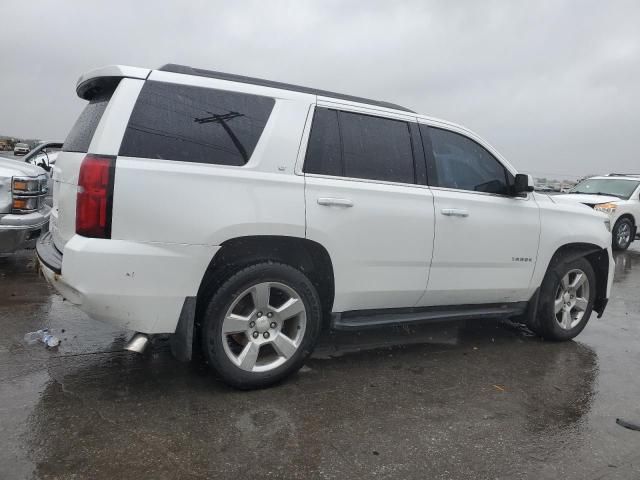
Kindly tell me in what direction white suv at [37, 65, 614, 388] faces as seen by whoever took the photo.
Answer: facing away from the viewer and to the right of the viewer

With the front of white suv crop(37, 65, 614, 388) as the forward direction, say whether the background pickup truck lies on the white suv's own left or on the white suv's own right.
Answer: on the white suv's own left

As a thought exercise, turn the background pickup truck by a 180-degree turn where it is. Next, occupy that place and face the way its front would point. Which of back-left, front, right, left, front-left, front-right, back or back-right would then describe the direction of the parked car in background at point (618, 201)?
back-right

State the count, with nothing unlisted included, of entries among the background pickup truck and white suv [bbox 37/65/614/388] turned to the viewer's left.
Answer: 0

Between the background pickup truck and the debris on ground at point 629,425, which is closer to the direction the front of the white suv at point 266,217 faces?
the debris on ground

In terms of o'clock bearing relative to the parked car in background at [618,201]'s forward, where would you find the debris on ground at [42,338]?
The debris on ground is roughly at 11 o'clock from the parked car in background.

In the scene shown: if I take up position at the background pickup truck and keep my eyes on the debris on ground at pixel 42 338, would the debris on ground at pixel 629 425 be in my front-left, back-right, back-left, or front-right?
front-left

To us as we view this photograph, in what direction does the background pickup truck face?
facing the viewer and to the right of the viewer

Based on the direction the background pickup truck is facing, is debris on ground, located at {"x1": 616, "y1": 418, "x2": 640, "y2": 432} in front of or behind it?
in front

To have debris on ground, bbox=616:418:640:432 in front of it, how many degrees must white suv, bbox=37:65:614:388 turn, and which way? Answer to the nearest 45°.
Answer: approximately 45° to its right

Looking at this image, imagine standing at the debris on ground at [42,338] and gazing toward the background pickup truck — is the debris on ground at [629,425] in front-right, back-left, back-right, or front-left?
back-right

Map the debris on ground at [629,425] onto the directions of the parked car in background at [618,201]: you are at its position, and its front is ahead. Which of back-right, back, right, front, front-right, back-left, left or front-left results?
front-left

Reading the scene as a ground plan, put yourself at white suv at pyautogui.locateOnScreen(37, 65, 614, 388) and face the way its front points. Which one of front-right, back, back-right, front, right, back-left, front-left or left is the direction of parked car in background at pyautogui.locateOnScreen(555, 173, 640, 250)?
front

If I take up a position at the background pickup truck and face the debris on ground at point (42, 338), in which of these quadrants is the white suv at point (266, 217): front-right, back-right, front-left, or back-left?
front-left
